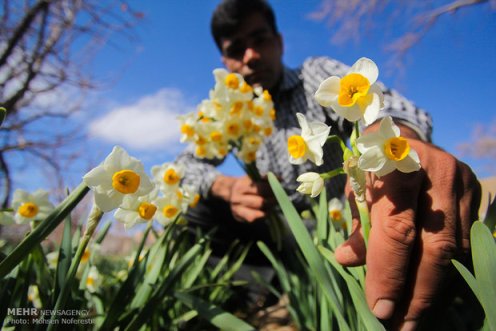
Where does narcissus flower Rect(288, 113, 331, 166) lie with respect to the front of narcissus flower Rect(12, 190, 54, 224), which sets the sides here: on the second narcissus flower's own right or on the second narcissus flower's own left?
on the second narcissus flower's own left

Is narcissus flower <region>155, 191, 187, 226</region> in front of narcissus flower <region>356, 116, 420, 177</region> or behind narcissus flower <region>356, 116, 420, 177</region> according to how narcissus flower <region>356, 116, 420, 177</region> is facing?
behind

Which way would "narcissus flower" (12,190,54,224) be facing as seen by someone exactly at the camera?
facing the viewer and to the left of the viewer

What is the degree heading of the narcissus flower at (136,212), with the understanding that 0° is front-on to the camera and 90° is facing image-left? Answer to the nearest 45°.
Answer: approximately 315°

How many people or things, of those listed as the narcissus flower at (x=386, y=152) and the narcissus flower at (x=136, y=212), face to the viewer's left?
0
